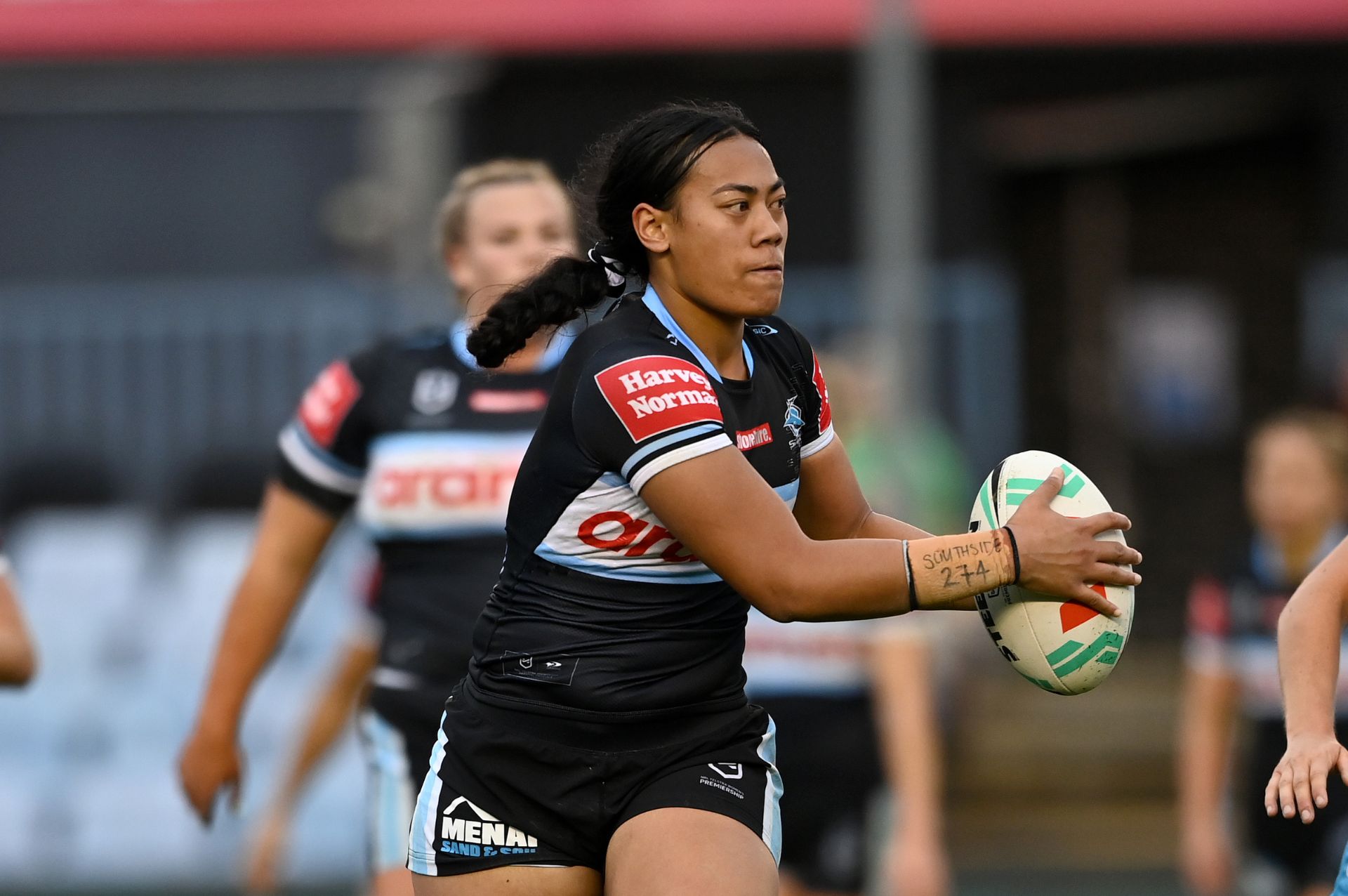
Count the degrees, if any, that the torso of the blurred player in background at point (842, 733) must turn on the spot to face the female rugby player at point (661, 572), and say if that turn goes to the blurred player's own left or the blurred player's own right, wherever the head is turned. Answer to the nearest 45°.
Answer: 0° — they already face them

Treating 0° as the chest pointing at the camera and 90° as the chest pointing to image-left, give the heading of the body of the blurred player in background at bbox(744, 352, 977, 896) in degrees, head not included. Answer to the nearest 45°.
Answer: approximately 0°

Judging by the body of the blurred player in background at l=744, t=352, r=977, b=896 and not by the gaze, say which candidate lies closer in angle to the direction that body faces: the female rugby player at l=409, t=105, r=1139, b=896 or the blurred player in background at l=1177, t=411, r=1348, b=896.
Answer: the female rugby player

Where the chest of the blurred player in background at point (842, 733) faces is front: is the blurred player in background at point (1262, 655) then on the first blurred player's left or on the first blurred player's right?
on the first blurred player's left

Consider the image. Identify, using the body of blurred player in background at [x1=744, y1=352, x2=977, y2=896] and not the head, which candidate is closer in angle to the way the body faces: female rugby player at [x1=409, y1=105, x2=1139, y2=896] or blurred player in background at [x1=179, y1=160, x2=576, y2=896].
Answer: the female rugby player

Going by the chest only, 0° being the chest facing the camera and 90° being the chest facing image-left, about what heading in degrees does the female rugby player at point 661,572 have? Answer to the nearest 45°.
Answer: approximately 315°

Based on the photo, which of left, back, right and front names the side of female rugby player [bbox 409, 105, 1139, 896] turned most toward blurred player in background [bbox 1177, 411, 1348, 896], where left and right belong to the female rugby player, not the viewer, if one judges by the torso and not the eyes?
left

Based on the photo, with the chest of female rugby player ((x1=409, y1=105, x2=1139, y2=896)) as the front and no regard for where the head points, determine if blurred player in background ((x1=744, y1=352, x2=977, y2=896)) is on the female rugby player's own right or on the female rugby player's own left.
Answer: on the female rugby player's own left
